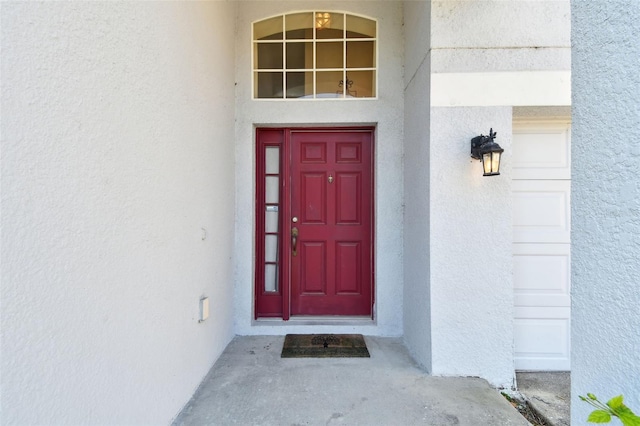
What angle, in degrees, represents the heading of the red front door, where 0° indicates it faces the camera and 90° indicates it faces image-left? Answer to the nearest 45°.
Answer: approximately 0°

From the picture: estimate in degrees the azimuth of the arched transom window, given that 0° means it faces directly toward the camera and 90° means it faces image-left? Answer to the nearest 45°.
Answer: approximately 0°

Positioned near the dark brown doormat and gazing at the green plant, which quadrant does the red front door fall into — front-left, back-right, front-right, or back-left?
back-left

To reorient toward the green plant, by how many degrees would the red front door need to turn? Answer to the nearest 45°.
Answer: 0° — it already faces it

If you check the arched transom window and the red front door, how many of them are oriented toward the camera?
2
